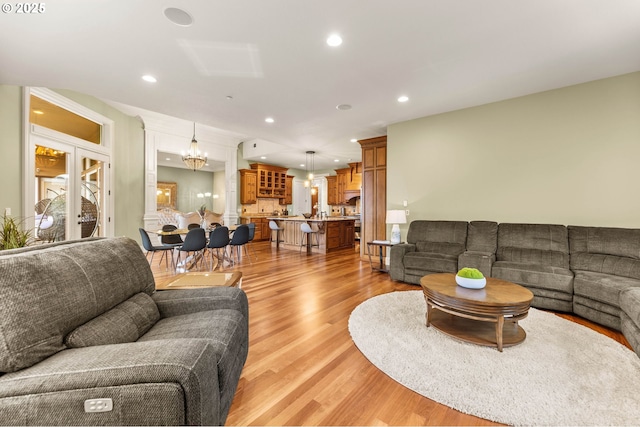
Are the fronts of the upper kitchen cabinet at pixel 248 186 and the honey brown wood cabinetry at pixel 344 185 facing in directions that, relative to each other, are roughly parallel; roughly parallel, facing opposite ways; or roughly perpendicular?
roughly perpendicular

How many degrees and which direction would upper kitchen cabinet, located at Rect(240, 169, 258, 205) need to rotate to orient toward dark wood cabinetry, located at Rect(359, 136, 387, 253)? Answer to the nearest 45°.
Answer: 0° — it already faces it

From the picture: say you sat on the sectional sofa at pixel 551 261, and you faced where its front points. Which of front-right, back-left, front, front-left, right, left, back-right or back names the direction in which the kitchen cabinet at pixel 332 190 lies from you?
right

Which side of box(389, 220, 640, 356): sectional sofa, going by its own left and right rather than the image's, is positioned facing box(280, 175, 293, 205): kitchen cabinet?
right

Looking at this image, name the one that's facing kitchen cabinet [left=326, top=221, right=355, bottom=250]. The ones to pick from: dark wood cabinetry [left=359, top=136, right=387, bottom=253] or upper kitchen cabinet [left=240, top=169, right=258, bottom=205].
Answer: the upper kitchen cabinet

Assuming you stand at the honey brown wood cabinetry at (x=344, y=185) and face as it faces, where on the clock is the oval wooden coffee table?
The oval wooden coffee table is roughly at 10 o'clock from the honey brown wood cabinetry.

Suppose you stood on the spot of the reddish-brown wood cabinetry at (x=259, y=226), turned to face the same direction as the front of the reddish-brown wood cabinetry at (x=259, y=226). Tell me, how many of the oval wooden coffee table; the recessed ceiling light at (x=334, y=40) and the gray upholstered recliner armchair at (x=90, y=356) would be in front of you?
3

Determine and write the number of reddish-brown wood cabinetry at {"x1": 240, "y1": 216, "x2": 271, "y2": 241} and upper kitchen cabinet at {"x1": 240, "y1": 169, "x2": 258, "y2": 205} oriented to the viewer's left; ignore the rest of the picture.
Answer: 0

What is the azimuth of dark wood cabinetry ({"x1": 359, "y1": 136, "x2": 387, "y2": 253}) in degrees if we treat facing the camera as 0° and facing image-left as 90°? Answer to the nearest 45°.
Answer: approximately 45°

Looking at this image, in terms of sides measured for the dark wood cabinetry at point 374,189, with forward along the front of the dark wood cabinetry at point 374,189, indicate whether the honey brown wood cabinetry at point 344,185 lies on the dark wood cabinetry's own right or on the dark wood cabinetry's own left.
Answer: on the dark wood cabinetry's own right

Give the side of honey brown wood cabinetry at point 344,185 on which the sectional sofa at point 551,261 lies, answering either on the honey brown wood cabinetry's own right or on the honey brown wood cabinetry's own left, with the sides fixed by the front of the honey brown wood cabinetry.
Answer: on the honey brown wood cabinetry's own left

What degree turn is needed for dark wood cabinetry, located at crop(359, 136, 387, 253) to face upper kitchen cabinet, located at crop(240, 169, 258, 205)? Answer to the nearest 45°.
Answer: approximately 90° to its right

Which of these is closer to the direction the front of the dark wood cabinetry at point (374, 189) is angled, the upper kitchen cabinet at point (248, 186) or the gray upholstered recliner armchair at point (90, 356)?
the gray upholstered recliner armchair
